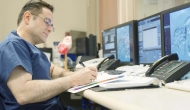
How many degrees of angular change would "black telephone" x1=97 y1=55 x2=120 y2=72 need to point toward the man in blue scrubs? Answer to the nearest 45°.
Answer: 0° — it already faces them

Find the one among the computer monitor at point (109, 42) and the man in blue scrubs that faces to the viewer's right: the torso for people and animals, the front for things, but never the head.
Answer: the man in blue scrubs

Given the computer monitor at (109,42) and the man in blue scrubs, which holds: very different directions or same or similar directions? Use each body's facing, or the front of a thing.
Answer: very different directions

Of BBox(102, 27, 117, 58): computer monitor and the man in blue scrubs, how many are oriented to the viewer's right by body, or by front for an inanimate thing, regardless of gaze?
1

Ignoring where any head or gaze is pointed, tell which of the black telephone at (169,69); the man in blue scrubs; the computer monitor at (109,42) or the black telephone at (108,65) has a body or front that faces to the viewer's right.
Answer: the man in blue scrubs

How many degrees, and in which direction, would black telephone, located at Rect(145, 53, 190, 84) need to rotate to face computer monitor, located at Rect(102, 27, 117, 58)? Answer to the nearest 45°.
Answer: approximately 90° to its right

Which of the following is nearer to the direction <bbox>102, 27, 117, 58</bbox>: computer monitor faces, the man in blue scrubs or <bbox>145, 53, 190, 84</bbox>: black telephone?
the man in blue scrubs

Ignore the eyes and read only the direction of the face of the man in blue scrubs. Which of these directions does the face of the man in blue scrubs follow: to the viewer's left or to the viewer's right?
to the viewer's right

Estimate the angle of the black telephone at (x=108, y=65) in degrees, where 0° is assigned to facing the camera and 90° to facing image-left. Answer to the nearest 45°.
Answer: approximately 45°

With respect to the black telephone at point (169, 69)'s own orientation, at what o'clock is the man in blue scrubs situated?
The man in blue scrubs is roughly at 1 o'clock from the black telephone.

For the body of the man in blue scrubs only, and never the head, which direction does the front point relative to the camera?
to the viewer's right

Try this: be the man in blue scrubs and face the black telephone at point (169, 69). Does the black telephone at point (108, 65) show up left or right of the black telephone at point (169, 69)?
left
